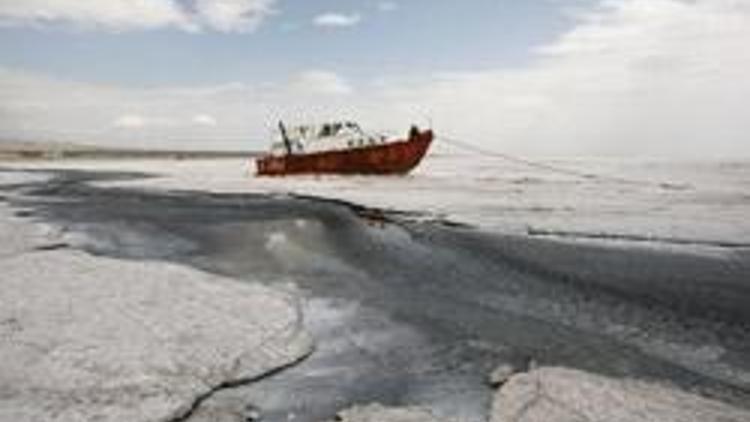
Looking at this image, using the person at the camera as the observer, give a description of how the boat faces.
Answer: facing to the right of the viewer
